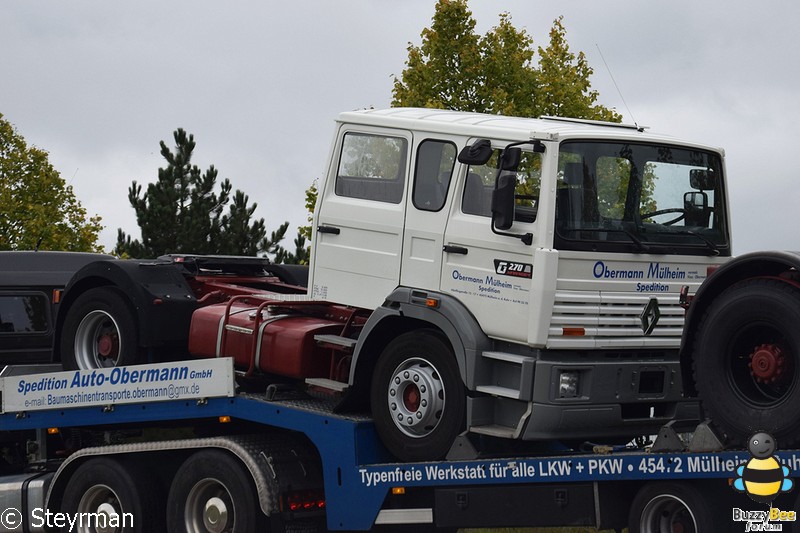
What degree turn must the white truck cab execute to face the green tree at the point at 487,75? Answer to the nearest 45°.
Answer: approximately 135° to its left

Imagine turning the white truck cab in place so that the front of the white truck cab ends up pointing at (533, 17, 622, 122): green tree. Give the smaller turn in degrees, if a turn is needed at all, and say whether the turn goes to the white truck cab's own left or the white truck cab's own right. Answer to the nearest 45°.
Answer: approximately 135° to the white truck cab's own left

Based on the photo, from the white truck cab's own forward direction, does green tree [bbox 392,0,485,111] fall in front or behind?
behind

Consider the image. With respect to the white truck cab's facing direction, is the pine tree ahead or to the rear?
to the rear

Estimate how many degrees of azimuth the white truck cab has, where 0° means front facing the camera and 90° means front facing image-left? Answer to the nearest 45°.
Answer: approximately 315°

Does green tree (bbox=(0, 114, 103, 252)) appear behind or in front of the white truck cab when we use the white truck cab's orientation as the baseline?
behind
